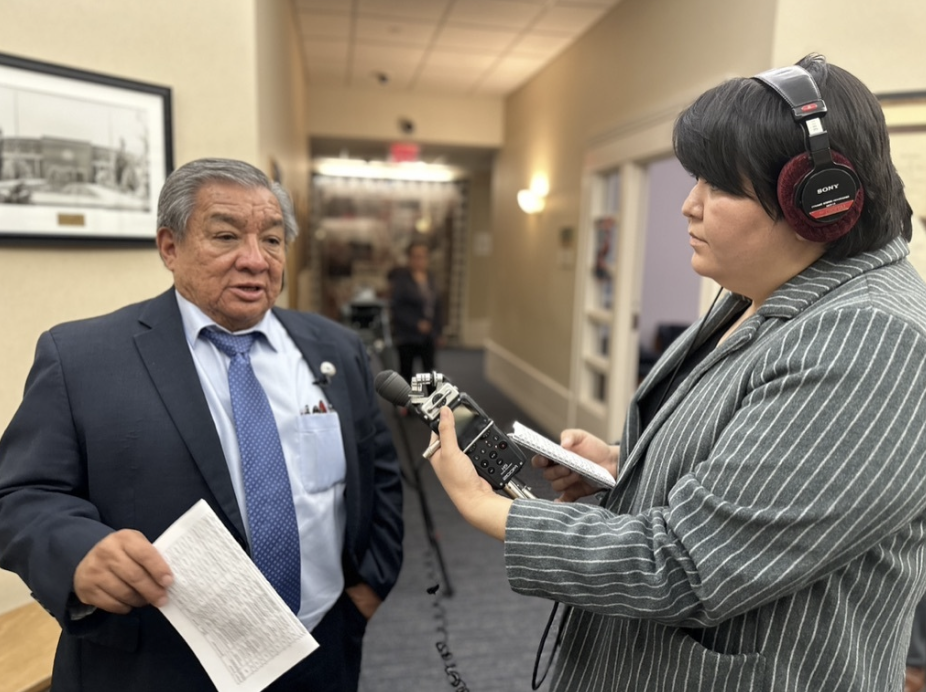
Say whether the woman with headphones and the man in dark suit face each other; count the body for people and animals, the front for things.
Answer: yes

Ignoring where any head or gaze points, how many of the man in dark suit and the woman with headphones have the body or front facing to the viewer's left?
1

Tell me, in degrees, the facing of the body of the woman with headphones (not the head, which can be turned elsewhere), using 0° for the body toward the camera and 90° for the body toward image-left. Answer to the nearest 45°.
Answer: approximately 90°

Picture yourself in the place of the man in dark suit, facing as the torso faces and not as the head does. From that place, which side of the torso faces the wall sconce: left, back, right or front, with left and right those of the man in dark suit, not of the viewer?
left

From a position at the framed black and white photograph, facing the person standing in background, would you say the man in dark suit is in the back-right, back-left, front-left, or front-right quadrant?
back-right

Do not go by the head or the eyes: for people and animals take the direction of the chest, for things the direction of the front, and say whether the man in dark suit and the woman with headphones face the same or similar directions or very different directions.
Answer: very different directions

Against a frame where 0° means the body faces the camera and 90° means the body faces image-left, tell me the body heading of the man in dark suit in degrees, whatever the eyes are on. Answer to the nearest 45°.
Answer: approximately 315°

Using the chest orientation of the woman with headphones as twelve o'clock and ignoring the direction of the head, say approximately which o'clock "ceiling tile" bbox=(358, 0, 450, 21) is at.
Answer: The ceiling tile is roughly at 2 o'clock from the woman with headphones.

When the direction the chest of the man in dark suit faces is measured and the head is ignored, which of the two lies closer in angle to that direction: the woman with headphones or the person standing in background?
the woman with headphones
